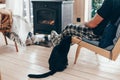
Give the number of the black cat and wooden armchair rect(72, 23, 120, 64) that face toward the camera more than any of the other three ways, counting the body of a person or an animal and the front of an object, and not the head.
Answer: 0

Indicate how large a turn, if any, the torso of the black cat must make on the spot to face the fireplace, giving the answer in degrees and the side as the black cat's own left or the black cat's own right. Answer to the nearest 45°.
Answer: approximately 45° to the black cat's own left

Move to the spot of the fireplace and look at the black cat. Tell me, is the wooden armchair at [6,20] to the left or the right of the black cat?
right

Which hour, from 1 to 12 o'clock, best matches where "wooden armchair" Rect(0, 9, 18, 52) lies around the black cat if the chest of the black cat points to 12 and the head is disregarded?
The wooden armchair is roughly at 9 o'clock from the black cat.

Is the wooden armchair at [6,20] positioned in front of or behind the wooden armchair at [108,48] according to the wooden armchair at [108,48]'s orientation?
in front

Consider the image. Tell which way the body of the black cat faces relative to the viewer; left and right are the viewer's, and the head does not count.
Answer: facing away from the viewer and to the right of the viewer

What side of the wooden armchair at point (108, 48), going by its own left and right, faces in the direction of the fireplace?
front

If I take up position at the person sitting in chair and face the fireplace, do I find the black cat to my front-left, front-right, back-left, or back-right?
front-left

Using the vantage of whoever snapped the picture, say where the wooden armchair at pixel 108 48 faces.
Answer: facing away from the viewer and to the left of the viewer

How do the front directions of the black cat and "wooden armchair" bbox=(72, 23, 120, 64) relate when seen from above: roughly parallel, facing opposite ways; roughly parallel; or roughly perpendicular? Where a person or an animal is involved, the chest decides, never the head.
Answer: roughly perpendicular

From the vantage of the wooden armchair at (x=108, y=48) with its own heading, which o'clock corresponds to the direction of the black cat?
The black cat is roughly at 11 o'clock from the wooden armchair.
